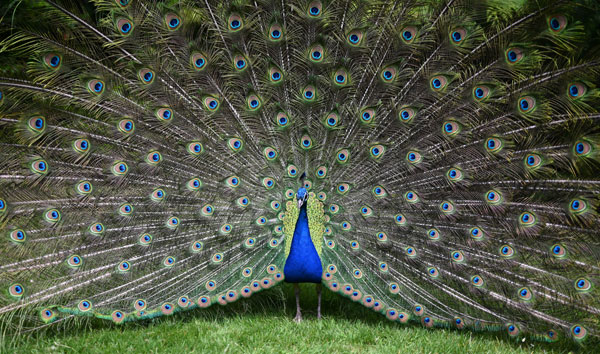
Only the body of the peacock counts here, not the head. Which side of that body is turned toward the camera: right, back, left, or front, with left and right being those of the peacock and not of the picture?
front
